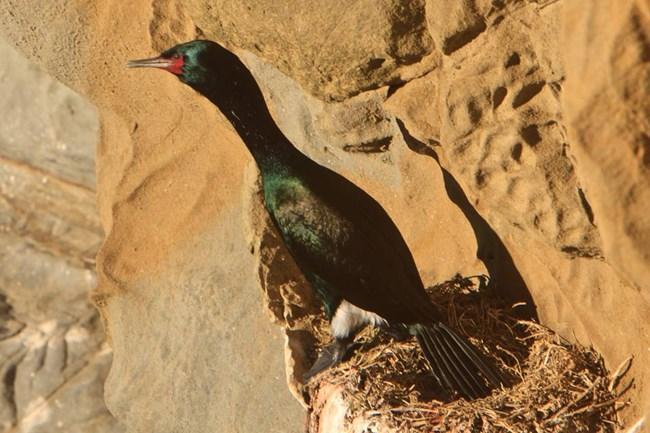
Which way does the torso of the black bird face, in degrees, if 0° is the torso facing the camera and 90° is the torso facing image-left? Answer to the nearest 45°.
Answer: approximately 90°
